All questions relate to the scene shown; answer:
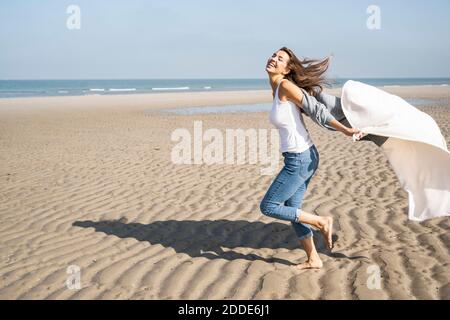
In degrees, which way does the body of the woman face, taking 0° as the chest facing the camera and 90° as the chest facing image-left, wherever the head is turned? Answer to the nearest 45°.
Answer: approximately 90°

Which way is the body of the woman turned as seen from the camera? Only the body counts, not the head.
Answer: to the viewer's left
